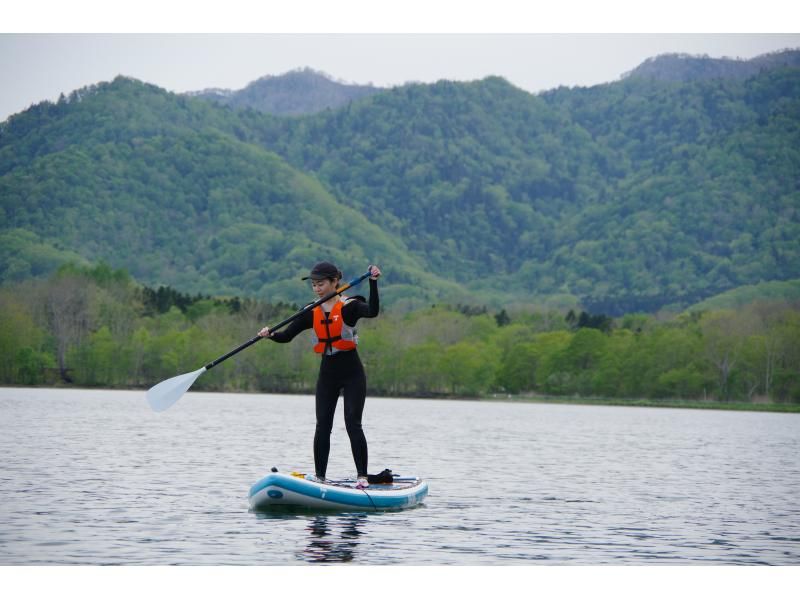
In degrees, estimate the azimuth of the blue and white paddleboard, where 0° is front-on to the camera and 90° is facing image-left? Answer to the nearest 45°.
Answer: approximately 45°

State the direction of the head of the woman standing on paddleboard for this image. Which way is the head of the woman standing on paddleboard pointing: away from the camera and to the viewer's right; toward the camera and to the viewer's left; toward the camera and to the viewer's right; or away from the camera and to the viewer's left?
toward the camera and to the viewer's left

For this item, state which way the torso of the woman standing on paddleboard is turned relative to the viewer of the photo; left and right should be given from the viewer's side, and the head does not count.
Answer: facing the viewer and to the left of the viewer
